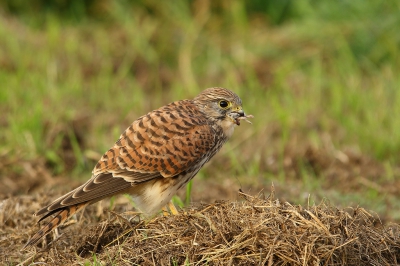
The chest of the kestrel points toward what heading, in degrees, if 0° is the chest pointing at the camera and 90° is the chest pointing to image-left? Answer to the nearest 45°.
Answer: approximately 270°
